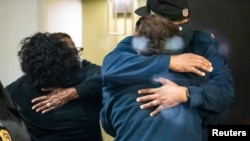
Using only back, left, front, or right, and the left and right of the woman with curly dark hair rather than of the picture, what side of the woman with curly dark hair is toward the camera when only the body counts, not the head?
back

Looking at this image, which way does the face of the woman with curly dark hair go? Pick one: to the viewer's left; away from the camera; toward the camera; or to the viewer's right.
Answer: away from the camera
